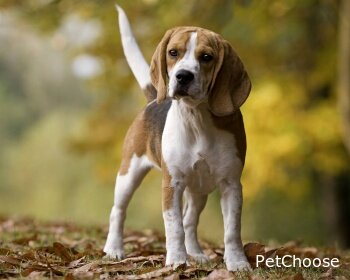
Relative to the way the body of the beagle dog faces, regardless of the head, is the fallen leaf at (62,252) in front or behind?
behind

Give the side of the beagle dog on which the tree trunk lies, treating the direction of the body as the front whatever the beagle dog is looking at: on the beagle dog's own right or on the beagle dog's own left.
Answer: on the beagle dog's own left
